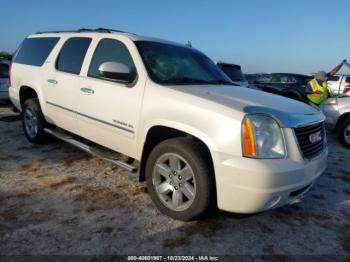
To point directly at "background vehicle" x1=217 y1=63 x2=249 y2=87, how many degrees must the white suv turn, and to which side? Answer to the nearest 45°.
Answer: approximately 135° to its left

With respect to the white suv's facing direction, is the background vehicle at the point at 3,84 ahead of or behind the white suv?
behind

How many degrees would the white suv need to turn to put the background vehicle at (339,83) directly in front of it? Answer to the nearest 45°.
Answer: approximately 90° to its left

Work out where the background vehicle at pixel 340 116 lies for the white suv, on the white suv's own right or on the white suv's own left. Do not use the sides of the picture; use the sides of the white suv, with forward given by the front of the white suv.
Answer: on the white suv's own left

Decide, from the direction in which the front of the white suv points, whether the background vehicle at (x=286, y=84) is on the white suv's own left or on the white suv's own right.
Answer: on the white suv's own left

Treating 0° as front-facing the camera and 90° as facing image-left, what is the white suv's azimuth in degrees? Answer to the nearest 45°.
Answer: approximately 315°
